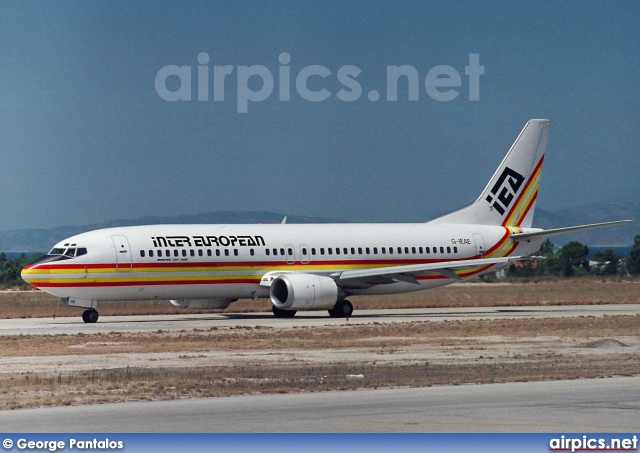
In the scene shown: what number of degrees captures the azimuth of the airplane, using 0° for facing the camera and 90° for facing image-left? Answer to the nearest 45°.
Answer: approximately 45°
